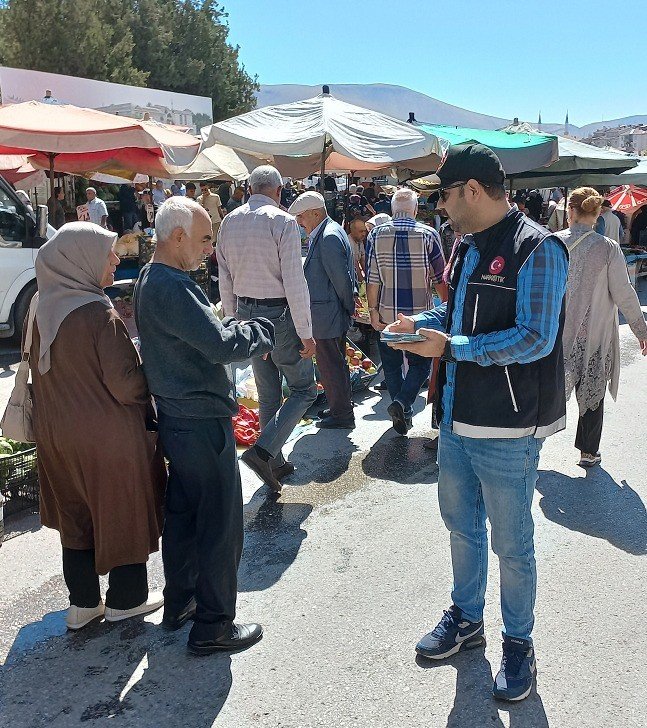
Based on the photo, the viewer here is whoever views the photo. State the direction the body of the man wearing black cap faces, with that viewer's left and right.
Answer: facing the viewer and to the left of the viewer

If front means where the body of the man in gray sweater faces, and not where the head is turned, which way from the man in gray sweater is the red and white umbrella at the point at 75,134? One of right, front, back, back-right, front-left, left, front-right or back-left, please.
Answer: left

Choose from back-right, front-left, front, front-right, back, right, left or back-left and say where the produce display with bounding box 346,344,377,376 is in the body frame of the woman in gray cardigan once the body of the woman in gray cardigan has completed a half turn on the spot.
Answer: back-right

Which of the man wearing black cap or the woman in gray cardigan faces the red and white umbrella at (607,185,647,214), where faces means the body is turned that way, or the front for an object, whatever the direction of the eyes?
the woman in gray cardigan

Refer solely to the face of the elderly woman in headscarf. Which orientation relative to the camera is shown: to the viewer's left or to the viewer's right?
to the viewer's right

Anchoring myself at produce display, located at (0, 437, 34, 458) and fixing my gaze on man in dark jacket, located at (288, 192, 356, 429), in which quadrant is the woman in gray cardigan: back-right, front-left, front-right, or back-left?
front-right

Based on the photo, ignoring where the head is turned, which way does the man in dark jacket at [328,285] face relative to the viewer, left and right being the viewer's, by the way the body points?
facing to the left of the viewer

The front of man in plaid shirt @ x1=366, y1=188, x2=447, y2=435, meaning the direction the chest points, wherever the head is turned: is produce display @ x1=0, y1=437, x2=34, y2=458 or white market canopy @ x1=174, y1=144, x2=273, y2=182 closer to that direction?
the white market canopy

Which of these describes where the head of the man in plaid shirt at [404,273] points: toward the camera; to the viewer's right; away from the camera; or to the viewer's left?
away from the camera

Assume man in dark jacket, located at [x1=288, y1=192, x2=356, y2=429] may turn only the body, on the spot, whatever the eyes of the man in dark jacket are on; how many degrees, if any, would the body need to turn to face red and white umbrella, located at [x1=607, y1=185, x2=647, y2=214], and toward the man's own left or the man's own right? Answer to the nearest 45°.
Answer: approximately 135° to the man's own right

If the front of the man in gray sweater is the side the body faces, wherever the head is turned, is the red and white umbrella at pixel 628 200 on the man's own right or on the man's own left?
on the man's own left

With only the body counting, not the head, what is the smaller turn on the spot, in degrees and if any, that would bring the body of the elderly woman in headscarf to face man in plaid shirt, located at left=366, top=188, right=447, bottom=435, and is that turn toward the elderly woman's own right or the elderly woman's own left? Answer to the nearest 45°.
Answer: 0° — they already face them

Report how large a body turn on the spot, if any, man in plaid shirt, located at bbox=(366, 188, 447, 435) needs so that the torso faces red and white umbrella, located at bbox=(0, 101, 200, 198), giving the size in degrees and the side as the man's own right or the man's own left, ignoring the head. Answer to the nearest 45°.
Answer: approximately 45° to the man's own left

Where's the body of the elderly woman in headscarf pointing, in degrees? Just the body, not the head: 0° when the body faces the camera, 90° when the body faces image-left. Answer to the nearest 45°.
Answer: approximately 225°

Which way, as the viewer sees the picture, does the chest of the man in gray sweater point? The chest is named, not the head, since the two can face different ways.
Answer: to the viewer's right

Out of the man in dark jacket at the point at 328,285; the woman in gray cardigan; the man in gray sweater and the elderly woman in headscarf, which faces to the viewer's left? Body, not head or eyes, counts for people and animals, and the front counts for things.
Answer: the man in dark jacket

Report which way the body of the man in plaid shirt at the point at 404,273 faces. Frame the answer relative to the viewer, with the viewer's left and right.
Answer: facing away from the viewer

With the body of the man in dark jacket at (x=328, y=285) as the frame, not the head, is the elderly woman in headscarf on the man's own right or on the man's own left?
on the man's own left
